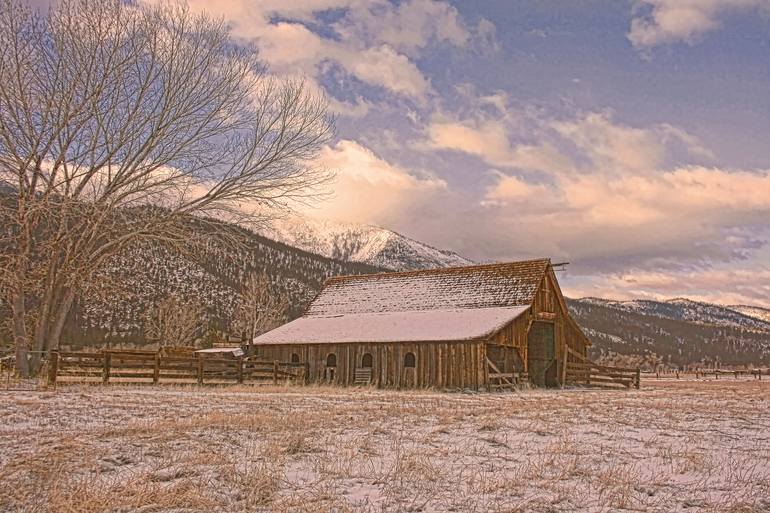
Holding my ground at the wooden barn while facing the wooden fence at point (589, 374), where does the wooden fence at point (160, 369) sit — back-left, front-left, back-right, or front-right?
back-right

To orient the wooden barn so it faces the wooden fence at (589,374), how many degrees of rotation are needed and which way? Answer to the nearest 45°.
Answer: approximately 45° to its left

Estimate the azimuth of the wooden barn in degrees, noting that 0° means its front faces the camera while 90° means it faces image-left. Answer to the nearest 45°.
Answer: approximately 315°

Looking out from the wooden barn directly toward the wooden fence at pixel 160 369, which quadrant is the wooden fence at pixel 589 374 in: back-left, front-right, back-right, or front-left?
back-left
